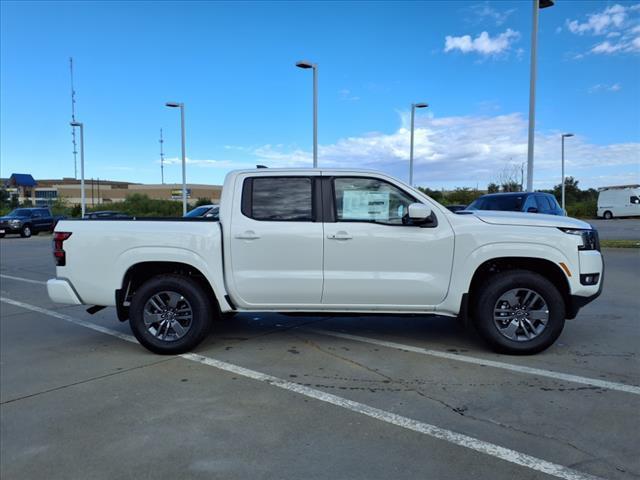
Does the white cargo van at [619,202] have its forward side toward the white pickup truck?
no

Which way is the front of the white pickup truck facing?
to the viewer's right

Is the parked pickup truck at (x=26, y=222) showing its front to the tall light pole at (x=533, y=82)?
no

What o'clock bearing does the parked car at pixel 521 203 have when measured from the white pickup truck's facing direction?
The parked car is roughly at 10 o'clock from the white pickup truck.

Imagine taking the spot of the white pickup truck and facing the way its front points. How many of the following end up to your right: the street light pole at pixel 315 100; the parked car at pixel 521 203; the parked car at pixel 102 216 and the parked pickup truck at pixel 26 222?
0

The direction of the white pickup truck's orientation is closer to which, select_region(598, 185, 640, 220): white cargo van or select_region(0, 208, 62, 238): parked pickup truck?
the white cargo van

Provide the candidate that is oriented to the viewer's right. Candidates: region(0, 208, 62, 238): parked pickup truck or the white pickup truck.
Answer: the white pickup truck

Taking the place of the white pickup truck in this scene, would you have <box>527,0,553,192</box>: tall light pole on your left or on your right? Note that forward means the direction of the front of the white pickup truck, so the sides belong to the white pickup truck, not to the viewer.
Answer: on your left
